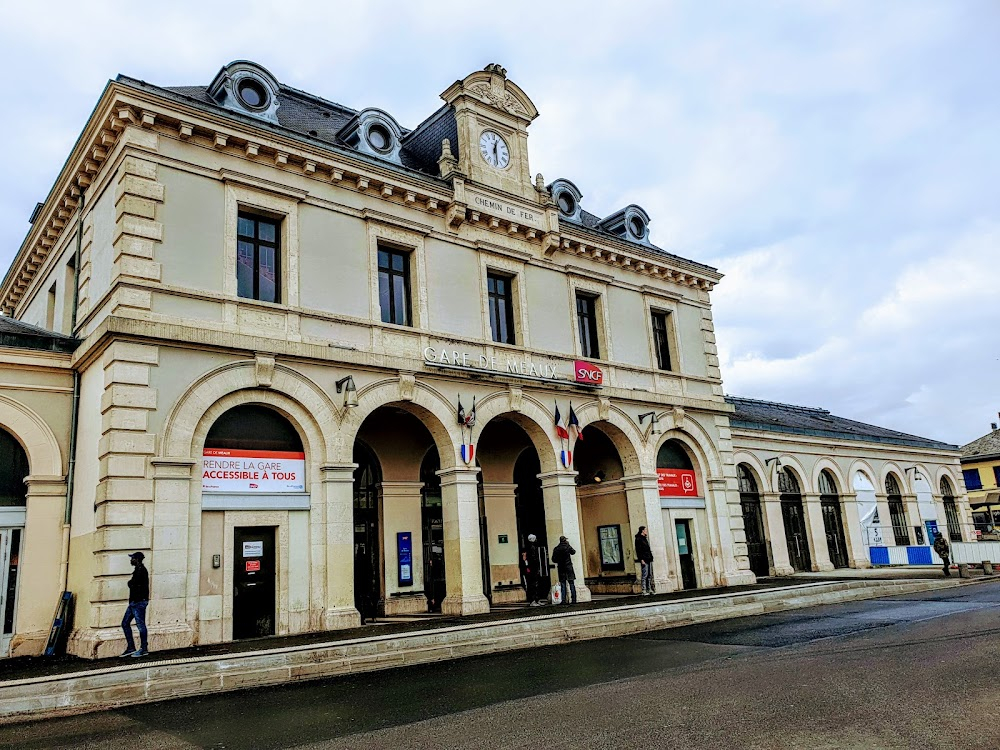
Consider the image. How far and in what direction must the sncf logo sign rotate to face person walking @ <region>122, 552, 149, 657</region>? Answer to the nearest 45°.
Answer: approximately 90° to its right

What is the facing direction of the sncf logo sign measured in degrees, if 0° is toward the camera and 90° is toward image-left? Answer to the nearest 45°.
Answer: approximately 315°

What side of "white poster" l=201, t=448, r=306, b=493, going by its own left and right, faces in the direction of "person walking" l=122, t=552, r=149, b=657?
right

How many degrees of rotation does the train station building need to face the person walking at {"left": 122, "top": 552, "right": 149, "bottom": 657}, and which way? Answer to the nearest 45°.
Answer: approximately 90° to its right

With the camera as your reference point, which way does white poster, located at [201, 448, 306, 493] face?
facing the viewer and to the right of the viewer

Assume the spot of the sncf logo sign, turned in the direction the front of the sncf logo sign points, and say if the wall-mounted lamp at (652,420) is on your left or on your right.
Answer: on your left

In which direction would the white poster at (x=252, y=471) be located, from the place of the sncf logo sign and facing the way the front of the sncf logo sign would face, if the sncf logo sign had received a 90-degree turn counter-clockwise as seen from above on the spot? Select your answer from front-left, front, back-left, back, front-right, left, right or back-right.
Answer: back

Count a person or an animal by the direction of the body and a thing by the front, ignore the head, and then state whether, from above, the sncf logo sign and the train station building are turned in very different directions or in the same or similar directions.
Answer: same or similar directions

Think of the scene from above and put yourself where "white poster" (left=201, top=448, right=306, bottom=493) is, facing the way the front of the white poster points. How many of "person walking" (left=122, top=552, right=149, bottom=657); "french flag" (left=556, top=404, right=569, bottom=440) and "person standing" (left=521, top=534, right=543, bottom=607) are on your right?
1

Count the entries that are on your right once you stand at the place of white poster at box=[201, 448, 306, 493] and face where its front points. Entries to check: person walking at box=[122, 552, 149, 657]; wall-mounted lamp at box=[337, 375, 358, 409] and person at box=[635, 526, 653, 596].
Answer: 1

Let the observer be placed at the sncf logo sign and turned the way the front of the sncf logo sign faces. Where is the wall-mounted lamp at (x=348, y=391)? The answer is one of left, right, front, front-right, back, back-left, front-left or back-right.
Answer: right
